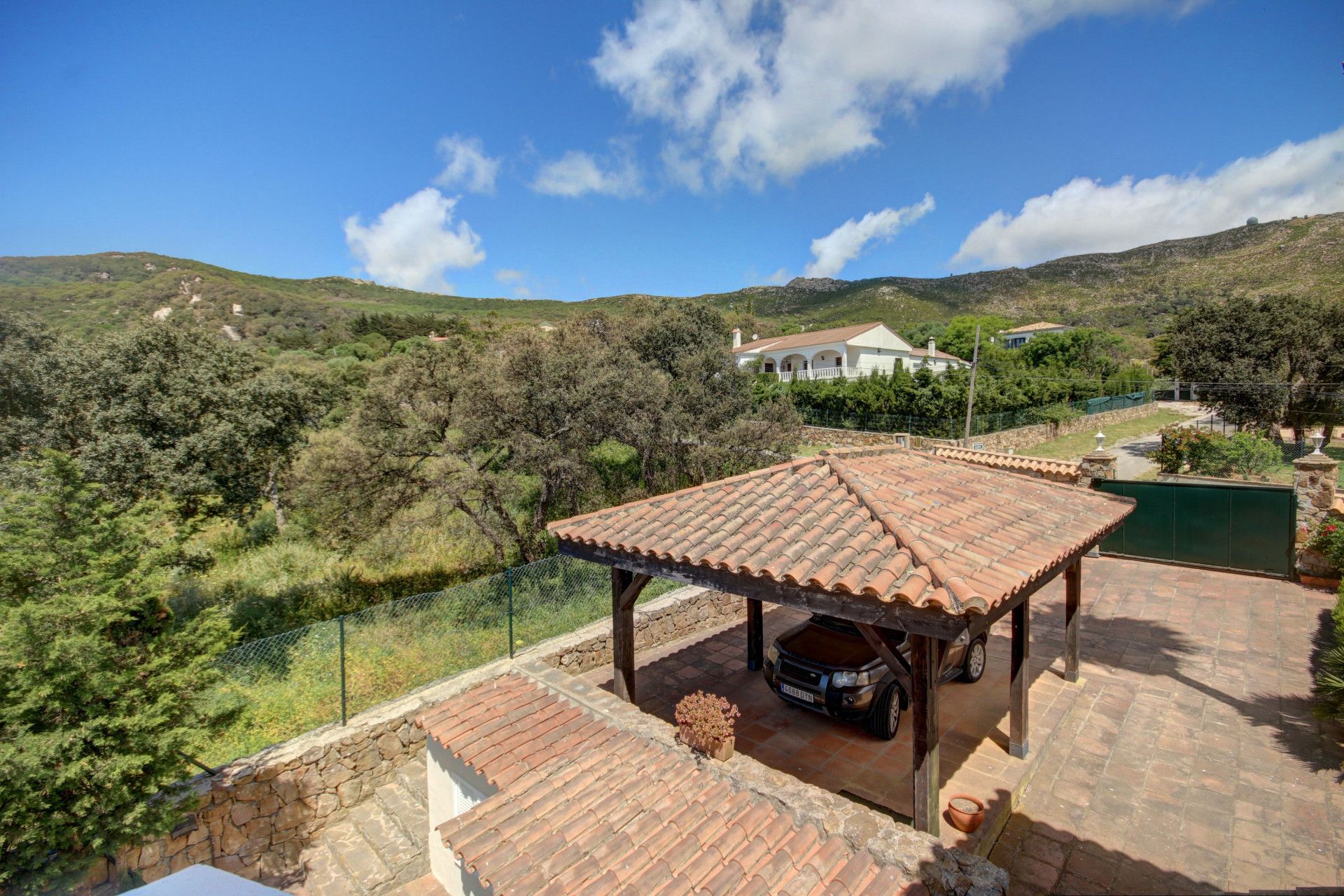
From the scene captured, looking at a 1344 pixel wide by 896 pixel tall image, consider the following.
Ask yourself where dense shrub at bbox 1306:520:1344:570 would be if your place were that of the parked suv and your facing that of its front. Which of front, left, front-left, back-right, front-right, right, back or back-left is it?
back

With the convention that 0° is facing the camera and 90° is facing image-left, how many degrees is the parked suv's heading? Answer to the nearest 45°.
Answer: approximately 45°

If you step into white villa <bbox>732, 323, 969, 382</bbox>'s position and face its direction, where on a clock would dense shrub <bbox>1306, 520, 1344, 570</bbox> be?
The dense shrub is roughly at 10 o'clock from the white villa.

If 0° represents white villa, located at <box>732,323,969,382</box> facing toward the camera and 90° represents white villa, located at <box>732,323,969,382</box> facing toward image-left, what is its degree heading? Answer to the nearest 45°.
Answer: approximately 45°

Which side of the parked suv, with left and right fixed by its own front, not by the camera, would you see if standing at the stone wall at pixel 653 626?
right

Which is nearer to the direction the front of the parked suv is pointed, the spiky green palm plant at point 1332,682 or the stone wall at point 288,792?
the stone wall

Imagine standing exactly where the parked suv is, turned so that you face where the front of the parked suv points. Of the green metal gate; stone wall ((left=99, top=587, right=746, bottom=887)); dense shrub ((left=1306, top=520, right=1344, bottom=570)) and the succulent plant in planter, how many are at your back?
2

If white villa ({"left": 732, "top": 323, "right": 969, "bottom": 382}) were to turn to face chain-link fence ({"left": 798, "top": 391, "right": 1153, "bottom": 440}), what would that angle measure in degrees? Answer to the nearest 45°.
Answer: approximately 90° to its left
